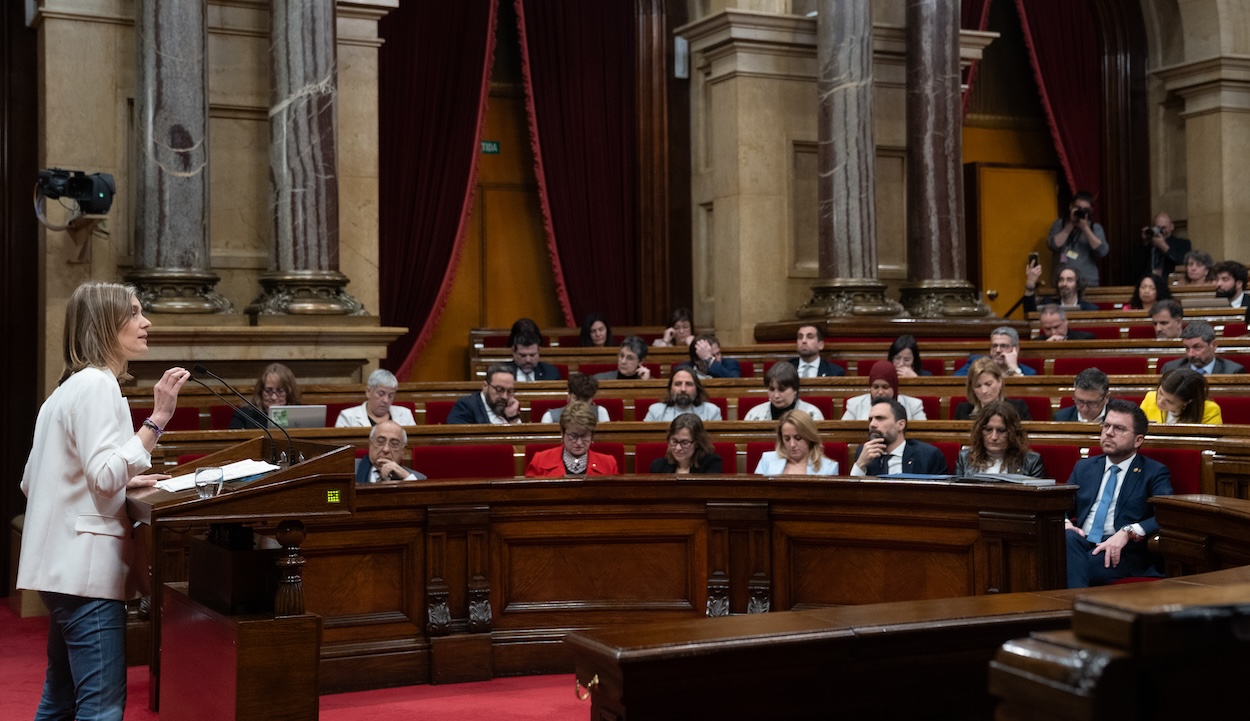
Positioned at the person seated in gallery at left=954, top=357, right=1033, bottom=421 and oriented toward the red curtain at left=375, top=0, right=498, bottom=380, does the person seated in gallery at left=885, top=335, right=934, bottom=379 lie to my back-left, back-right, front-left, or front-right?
front-right

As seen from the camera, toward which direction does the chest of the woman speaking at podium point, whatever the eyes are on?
to the viewer's right

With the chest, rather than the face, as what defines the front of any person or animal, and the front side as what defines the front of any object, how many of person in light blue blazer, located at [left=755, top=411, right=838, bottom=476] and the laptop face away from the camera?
1

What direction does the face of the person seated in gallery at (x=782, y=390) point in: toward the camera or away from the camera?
toward the camera

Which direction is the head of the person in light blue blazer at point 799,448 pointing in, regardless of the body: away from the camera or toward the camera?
toward the camera

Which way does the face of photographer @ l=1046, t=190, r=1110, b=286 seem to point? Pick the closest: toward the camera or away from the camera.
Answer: toward the camera

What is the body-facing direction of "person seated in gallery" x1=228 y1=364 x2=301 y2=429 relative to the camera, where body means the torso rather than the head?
toward the camera

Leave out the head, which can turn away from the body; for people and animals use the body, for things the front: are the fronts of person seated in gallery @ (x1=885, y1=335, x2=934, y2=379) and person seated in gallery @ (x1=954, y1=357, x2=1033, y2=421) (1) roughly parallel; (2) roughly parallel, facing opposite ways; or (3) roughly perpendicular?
roughly parallel

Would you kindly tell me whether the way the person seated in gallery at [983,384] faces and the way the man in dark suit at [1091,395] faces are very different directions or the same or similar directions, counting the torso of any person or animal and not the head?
same or similar directions

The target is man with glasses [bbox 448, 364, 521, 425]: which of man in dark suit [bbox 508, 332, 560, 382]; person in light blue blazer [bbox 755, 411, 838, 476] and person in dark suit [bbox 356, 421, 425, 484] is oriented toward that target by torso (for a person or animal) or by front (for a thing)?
the man in dark suit

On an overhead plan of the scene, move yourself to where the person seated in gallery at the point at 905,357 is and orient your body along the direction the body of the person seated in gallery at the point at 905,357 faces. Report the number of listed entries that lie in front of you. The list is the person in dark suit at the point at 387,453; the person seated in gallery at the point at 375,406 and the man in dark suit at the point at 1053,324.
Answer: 2

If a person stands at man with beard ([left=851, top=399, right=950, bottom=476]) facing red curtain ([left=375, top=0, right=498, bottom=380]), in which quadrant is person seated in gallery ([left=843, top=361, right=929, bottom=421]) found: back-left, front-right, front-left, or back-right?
front-right

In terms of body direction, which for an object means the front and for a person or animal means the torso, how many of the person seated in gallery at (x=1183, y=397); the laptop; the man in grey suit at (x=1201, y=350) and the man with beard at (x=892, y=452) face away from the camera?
1

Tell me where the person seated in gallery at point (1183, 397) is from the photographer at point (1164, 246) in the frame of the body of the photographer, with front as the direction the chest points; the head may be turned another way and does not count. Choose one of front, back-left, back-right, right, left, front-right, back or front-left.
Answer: front-left

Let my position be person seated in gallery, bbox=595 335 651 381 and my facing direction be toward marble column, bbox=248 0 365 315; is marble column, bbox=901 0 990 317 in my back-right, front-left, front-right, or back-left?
back-right

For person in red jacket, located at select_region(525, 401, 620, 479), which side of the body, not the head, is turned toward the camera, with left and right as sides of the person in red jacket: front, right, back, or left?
front

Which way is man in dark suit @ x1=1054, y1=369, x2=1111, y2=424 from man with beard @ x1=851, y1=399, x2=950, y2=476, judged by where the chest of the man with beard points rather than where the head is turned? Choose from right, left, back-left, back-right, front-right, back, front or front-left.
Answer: back

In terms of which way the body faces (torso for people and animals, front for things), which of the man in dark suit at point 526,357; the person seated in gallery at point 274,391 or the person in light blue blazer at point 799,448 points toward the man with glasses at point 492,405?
the man in dark suit

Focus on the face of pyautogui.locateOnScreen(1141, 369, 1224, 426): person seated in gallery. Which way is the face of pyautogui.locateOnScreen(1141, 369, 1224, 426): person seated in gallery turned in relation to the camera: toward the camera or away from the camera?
toward the camera

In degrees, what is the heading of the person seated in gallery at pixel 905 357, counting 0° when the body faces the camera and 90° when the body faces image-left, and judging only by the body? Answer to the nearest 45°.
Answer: approximately 45°

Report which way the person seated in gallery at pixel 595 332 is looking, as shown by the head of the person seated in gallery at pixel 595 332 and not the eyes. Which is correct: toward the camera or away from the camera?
toward the camera

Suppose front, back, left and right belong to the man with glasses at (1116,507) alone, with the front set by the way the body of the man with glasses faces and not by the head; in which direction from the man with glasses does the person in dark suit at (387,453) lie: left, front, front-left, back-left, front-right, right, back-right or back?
front-right

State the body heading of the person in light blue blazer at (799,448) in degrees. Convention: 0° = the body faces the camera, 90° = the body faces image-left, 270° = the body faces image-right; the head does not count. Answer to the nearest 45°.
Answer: approximately 0°
